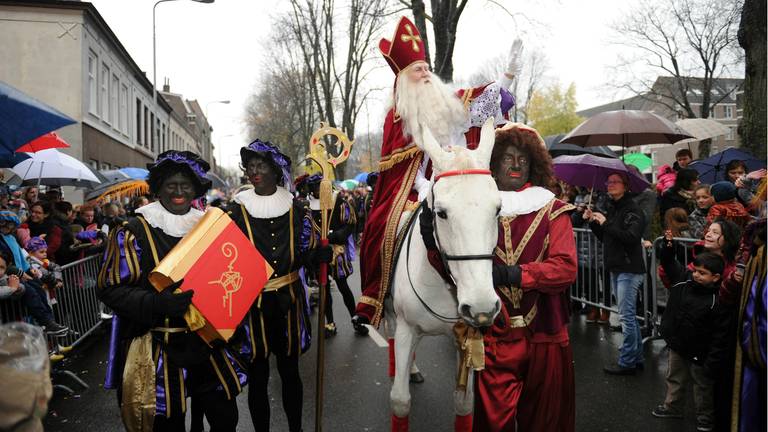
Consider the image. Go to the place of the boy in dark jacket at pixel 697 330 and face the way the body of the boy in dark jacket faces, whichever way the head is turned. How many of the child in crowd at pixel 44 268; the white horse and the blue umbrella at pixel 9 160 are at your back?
0

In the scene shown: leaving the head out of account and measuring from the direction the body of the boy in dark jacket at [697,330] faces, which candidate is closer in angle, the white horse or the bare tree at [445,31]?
the white horse

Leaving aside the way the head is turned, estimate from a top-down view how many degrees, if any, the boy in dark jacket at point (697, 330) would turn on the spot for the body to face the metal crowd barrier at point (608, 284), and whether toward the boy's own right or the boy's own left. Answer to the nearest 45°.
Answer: approximately 135° to the boy's own right

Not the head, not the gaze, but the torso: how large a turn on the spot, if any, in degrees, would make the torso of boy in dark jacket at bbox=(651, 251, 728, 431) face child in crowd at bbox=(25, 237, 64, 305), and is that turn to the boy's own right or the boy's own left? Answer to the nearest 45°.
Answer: approximately 45° to the boy's own right

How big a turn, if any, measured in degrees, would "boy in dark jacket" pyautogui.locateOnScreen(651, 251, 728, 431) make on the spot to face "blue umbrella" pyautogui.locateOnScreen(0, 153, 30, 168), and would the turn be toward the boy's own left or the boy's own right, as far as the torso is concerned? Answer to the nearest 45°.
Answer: approximately 45° to the boy's own right

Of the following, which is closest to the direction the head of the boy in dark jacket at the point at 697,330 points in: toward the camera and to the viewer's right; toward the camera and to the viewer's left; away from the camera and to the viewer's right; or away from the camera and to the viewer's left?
toward the camera and to the viewer's left

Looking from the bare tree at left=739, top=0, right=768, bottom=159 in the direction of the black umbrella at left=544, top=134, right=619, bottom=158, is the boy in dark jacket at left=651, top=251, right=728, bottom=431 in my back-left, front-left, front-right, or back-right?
front-left

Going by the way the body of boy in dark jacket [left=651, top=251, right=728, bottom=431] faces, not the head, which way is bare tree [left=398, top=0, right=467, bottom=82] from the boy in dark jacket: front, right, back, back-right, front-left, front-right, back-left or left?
right

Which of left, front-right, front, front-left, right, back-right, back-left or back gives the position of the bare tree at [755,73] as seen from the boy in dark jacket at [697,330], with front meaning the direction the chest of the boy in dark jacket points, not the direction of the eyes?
back-right

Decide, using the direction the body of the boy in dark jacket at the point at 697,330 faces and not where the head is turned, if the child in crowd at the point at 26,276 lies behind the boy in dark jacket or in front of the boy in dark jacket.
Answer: in front

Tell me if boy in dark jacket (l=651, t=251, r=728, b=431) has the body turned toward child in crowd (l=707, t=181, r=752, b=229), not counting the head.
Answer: no

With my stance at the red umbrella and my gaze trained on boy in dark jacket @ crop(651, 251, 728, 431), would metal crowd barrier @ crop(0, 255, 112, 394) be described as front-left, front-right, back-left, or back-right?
front-right

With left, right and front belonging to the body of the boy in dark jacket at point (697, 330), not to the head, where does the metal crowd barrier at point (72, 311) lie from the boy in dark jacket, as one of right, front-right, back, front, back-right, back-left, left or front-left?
front-right

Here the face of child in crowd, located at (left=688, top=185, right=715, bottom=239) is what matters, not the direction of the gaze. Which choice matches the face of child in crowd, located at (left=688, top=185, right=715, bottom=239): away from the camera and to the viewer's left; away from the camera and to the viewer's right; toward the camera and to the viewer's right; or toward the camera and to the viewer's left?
toward the camera and to the viewer's left

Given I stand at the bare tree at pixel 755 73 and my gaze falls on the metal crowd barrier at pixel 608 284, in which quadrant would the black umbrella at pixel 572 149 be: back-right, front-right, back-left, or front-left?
front-right
